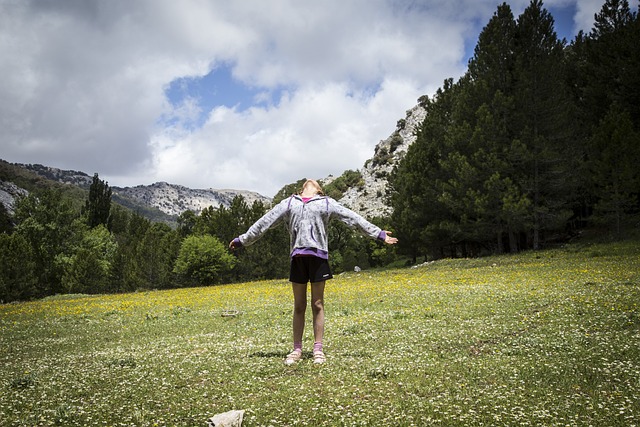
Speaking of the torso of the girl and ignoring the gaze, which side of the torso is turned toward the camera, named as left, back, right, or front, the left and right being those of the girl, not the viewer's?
front

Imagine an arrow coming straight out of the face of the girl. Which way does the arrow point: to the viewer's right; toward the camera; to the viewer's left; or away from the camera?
toward the camera

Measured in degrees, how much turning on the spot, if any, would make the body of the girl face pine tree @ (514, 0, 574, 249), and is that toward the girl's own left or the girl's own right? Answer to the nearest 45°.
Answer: approximately 135° to the girl's own left
